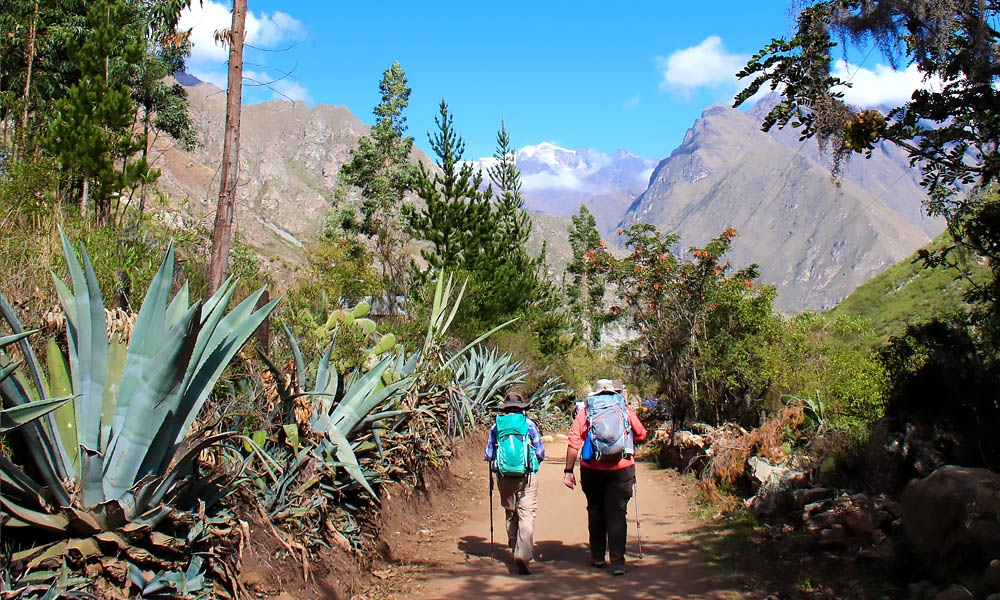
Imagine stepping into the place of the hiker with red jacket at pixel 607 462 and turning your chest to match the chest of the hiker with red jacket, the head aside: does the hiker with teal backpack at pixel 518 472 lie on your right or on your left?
on your left

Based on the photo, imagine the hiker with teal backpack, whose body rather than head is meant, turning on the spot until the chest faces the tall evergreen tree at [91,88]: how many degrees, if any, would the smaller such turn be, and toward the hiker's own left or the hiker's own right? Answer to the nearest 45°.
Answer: approximately 45° to the hiker's own left

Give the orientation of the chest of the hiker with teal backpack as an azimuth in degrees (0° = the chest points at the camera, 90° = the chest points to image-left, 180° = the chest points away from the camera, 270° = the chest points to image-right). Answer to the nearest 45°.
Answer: approximately 180°

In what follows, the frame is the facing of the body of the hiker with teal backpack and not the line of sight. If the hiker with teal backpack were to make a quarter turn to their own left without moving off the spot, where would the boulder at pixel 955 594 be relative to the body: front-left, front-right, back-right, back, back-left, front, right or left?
back-left

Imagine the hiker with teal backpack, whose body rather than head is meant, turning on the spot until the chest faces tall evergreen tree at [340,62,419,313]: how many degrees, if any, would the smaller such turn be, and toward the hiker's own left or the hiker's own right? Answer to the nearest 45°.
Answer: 0° — they already face it

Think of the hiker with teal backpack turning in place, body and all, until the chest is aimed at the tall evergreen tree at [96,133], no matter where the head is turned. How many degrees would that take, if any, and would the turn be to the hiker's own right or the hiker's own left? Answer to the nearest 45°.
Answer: approximately 45° to the hiker's own left

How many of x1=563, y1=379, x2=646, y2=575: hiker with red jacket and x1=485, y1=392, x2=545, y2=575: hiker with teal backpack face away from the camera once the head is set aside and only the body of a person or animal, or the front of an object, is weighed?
2

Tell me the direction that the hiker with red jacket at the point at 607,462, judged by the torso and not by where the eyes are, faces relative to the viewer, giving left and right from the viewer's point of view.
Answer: facing away from the viewer

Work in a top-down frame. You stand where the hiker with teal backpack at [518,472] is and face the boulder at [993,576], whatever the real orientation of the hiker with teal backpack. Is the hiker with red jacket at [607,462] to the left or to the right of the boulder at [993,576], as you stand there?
left

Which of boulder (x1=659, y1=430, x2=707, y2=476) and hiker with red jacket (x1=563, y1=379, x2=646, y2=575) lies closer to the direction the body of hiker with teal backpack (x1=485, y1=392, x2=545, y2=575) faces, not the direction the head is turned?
the boulder
